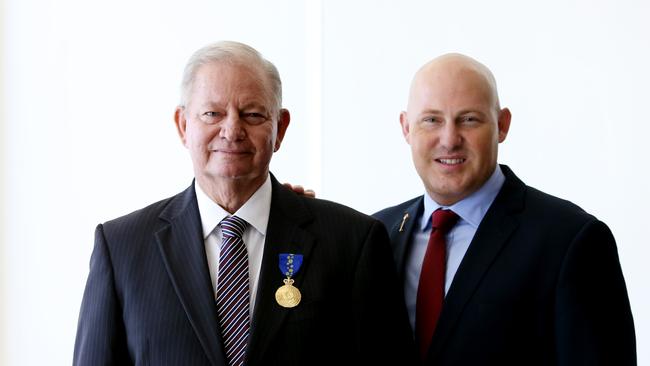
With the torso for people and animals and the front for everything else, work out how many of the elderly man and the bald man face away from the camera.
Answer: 0

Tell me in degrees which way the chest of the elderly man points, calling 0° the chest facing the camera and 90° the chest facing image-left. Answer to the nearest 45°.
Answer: approximately 0°

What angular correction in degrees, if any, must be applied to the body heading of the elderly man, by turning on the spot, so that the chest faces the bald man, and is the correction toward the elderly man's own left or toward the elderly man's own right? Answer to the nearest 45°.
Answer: approximately 90° to the elderly man's own left

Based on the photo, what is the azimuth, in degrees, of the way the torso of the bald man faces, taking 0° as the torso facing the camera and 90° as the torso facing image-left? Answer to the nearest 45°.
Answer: approximately 45°

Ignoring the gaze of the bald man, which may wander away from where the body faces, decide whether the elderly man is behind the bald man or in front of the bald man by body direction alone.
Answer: in front
